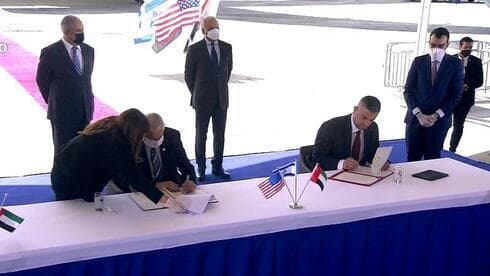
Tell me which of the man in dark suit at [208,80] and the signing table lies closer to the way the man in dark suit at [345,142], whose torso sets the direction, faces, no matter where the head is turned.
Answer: the signing table

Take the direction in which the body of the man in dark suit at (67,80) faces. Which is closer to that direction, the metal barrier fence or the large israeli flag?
the metal barrier fence

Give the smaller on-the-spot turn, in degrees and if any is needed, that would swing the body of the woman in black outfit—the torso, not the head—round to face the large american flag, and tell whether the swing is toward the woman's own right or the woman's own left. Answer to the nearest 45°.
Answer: approximately 90° to the woman's own left

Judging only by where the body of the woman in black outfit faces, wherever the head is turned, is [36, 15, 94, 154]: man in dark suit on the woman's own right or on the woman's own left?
on the woman's own left

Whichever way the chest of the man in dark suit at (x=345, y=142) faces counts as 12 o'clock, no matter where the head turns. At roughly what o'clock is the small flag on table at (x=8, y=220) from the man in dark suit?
The small flag on table is roughly at 3 o'clock from the man in dark suit.

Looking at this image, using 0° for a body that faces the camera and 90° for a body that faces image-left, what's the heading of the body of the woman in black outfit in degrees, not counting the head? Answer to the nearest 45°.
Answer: approximately 270°

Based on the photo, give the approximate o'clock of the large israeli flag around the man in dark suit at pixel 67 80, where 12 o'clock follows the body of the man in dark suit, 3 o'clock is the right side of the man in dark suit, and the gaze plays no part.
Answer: The large israeli flag is roughly at 8 o'clock from the man in dark suit.

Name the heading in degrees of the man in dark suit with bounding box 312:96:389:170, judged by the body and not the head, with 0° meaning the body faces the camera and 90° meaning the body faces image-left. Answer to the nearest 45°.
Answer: approximately 315°

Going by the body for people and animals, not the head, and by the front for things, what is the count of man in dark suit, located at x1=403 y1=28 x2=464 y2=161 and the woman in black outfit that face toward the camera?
1
